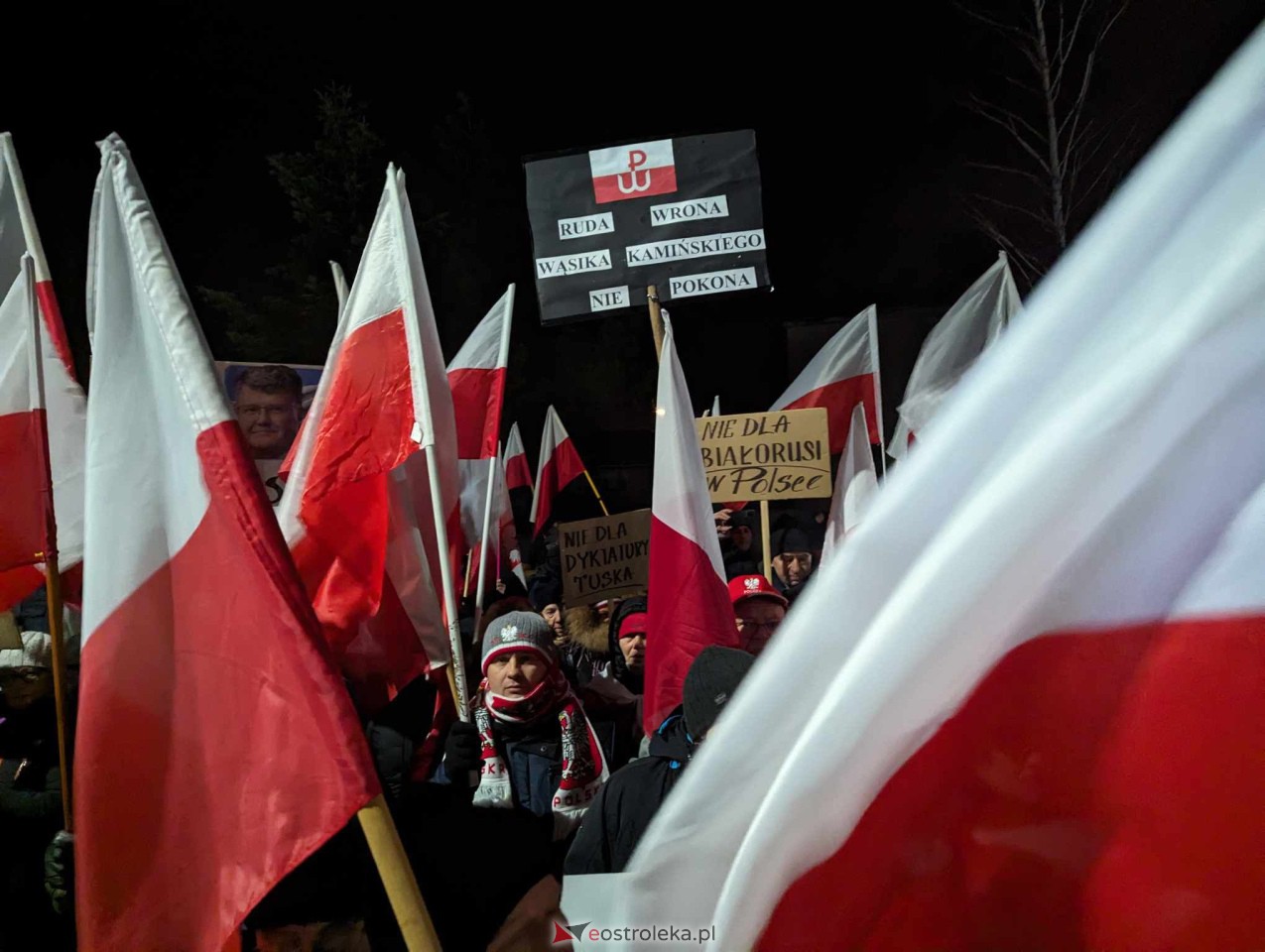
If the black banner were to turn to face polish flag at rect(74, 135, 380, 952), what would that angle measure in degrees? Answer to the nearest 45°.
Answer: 0° — it already faces it

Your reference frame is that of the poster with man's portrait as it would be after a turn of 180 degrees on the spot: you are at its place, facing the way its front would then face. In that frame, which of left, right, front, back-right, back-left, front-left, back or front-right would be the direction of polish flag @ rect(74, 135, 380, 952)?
back

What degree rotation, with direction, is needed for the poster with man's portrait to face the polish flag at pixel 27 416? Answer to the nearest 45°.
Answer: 0° — it already faces it

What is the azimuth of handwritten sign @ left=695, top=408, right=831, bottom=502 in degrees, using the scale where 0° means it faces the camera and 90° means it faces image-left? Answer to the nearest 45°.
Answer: approximately 0°

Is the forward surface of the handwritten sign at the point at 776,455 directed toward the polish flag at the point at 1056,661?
yes

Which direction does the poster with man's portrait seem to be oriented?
toward the camera

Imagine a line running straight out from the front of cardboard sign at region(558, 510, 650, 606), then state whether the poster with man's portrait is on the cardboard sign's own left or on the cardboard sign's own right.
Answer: on the cardboard sign's own right

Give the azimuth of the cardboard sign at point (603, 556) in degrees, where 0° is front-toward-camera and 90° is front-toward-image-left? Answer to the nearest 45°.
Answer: approximately 0°

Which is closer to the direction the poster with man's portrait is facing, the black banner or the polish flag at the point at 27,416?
the polish flag

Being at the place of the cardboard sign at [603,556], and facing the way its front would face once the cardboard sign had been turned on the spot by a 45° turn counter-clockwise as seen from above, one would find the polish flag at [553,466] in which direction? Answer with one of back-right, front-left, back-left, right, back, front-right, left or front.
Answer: back-left

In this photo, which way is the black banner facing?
toward the camera

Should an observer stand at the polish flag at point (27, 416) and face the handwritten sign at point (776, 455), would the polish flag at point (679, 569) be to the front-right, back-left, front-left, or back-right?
front-right
